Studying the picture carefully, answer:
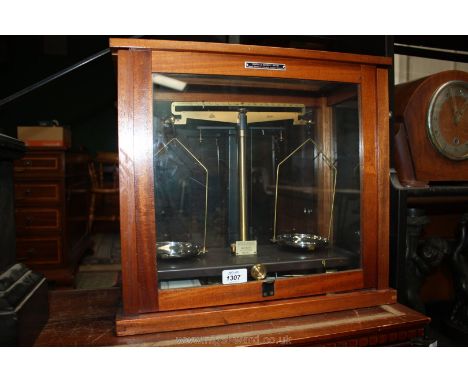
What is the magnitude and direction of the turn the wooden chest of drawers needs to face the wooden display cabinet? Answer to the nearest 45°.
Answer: approximately 45° to its left

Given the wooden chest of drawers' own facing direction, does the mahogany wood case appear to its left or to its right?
on its left

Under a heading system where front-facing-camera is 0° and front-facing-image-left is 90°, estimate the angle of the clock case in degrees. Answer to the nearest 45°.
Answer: approximately 315°

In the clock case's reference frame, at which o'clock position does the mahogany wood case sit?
The mahogany wood case is roughly at 3 o'clock from the clock case.

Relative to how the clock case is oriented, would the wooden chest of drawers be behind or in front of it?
behind

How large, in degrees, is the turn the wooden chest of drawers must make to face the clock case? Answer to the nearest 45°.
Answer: approximately 90° to its left
